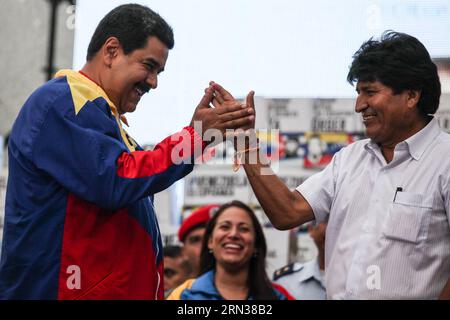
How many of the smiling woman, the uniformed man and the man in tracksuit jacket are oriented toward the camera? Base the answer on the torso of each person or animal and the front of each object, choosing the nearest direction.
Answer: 2

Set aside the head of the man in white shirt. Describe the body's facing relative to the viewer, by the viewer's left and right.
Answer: facing the viewer and to the left of the viewer

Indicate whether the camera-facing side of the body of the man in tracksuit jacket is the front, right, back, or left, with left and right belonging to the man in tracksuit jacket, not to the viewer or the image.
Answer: right

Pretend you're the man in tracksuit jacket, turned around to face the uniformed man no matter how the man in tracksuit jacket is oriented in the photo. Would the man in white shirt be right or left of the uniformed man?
right

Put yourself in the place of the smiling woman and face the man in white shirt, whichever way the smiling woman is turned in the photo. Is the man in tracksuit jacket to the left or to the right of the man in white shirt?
right

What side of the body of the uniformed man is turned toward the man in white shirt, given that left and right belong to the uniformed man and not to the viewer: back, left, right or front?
front

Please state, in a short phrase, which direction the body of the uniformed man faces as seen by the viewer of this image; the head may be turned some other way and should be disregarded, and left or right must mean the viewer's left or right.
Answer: facing the viewer

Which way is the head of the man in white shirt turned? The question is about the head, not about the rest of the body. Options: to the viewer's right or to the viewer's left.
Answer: to the viewer's left

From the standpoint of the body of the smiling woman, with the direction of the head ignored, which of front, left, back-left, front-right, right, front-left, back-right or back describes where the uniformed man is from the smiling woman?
back-left

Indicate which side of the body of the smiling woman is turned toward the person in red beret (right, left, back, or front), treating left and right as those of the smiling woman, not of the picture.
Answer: back

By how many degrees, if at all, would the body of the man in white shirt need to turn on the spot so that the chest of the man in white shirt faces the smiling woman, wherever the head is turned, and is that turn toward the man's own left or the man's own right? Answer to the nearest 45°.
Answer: approximately 90° to the man's own right
